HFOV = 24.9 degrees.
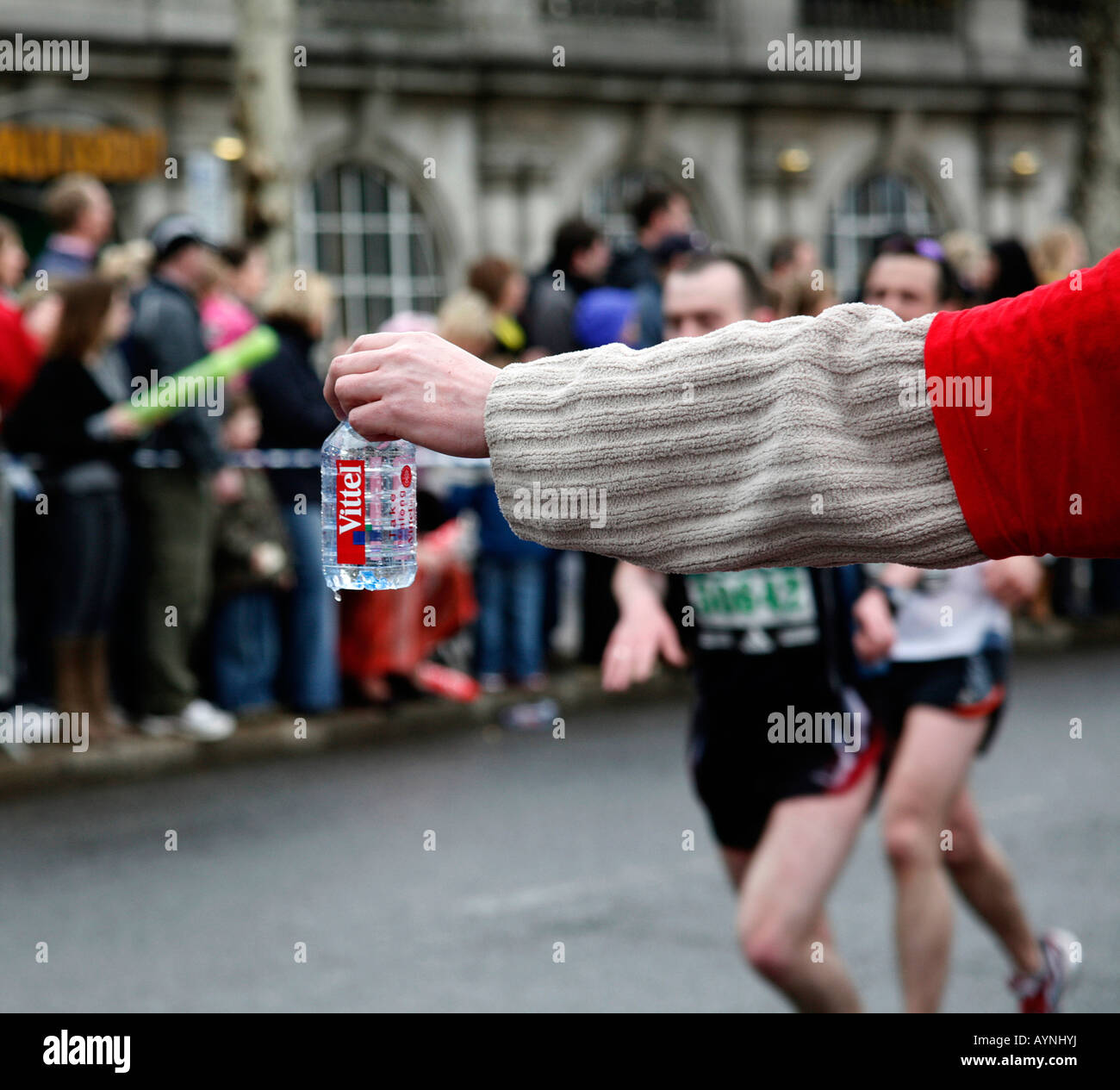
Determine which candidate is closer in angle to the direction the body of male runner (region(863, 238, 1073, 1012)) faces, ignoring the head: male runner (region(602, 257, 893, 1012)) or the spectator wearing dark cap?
the male runner

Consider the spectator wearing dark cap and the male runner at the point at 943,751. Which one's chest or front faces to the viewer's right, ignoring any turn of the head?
the spectator wearing dark cap

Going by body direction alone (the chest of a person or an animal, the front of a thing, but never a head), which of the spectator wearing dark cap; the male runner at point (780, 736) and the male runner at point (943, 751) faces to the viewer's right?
the spectator wearing dark cap

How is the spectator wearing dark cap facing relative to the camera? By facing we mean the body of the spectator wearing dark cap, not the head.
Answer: to the viewer's right

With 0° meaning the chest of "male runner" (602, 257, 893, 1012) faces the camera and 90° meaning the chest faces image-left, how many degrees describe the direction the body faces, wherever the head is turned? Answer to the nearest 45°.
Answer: approximately 45°

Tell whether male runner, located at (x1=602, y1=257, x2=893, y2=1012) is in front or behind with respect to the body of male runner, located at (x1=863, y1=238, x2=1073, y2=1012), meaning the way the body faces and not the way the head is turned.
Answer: in front

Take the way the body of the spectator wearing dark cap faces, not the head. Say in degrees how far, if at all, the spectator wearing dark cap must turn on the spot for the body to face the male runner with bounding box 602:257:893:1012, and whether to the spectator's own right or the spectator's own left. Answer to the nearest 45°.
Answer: approximately 90° to the spectator's own right

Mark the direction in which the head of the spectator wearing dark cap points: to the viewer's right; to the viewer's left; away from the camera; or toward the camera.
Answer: to the viewer's right

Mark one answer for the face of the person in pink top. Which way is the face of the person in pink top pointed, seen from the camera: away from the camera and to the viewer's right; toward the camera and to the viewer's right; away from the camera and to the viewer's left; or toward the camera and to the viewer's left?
toward the camera and to the viewer's right
